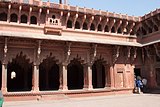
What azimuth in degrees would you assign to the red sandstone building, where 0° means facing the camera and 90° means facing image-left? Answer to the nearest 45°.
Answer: approximately 315°
